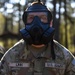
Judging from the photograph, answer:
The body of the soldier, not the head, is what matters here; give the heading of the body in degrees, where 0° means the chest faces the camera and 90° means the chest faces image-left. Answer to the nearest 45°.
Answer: approximately 0°

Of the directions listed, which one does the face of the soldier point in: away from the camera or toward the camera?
toward the camera
